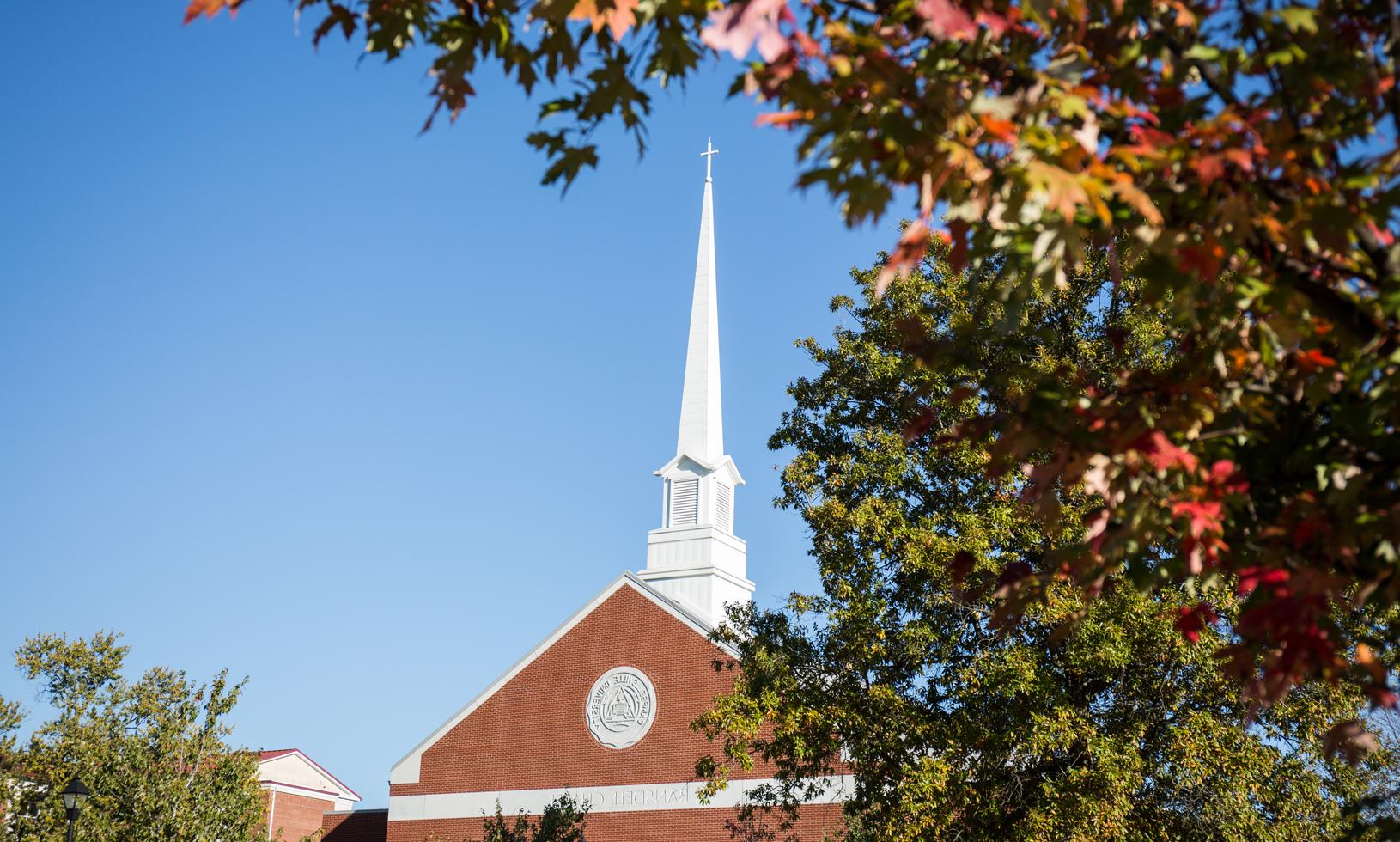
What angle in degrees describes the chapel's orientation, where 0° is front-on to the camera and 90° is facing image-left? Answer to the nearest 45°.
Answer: approximately 45°

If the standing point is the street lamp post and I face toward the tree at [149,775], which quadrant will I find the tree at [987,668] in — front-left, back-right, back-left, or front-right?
back-right

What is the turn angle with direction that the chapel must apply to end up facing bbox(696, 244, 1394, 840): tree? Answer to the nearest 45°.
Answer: approximately 45° to its left

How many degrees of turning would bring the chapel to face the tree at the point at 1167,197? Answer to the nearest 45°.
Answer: approximately 45° to its left
